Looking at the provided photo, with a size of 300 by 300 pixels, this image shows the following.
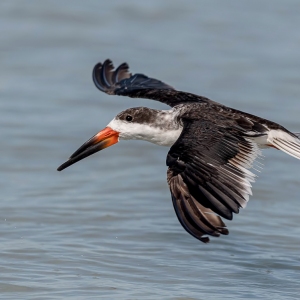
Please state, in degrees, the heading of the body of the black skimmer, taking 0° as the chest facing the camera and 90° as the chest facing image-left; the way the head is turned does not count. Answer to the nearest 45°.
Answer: approximately 90°
